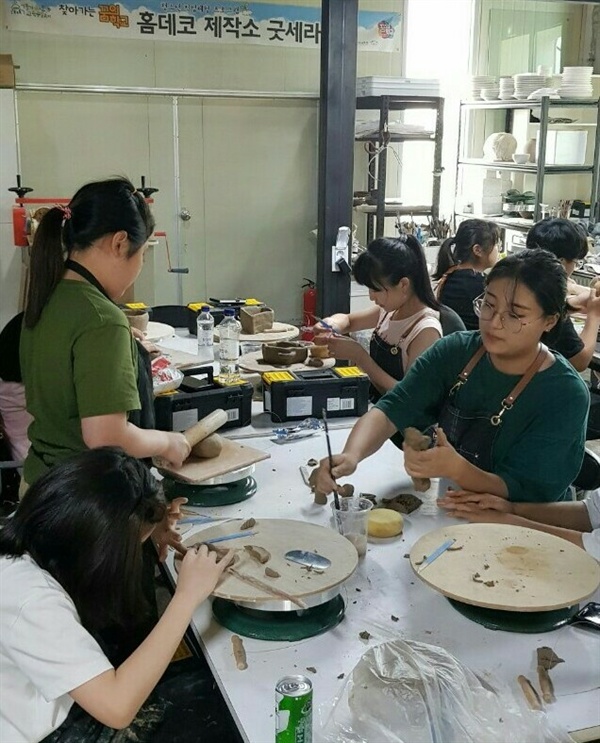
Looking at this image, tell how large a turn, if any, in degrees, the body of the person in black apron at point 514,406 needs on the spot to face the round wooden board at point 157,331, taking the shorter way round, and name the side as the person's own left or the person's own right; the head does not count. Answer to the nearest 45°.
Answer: approximately 90° to the person's own right

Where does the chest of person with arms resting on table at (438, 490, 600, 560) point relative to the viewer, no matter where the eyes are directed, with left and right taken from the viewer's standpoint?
facing to the left of the viewer

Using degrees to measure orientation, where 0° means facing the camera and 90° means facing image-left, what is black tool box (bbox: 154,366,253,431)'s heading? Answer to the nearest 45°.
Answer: approximately 0°

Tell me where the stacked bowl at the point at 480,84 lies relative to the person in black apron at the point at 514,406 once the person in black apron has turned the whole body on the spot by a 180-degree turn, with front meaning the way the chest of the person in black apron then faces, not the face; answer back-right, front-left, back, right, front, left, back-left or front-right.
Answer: front-left

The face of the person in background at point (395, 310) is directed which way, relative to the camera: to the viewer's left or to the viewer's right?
to the viewer's left

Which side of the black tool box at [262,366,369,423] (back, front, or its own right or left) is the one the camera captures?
front

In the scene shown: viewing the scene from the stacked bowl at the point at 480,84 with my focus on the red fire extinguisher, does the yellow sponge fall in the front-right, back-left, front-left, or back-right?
front-left

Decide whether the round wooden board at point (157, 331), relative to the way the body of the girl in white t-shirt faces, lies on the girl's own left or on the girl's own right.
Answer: on the girl's own left

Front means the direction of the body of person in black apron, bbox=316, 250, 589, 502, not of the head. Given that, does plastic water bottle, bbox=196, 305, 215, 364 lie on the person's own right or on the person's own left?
on the person's own right

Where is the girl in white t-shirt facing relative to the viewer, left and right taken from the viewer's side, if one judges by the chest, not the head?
facing to the right of the viewer

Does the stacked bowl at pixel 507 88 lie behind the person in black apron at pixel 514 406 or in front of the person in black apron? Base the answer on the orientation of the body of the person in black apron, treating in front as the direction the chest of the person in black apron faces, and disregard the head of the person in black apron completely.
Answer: behind

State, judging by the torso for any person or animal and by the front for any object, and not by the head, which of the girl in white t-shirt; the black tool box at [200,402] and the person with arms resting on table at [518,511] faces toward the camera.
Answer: the black tool box

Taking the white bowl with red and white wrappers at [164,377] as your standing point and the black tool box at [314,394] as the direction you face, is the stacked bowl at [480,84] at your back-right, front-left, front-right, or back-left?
front-left

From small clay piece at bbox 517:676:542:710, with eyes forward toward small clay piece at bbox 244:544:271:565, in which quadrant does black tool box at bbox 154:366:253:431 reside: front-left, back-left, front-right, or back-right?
front-right

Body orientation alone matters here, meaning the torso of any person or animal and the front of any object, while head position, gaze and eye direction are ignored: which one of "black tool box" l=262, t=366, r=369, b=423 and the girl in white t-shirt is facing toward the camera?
the black tool box

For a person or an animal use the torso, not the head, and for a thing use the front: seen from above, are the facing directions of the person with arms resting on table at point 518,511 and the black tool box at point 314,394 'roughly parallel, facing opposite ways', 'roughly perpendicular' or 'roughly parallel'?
roughly perpendicular

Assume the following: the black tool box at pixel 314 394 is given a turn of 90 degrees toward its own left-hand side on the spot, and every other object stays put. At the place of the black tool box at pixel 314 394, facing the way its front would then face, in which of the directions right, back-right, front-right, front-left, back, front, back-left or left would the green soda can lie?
right
